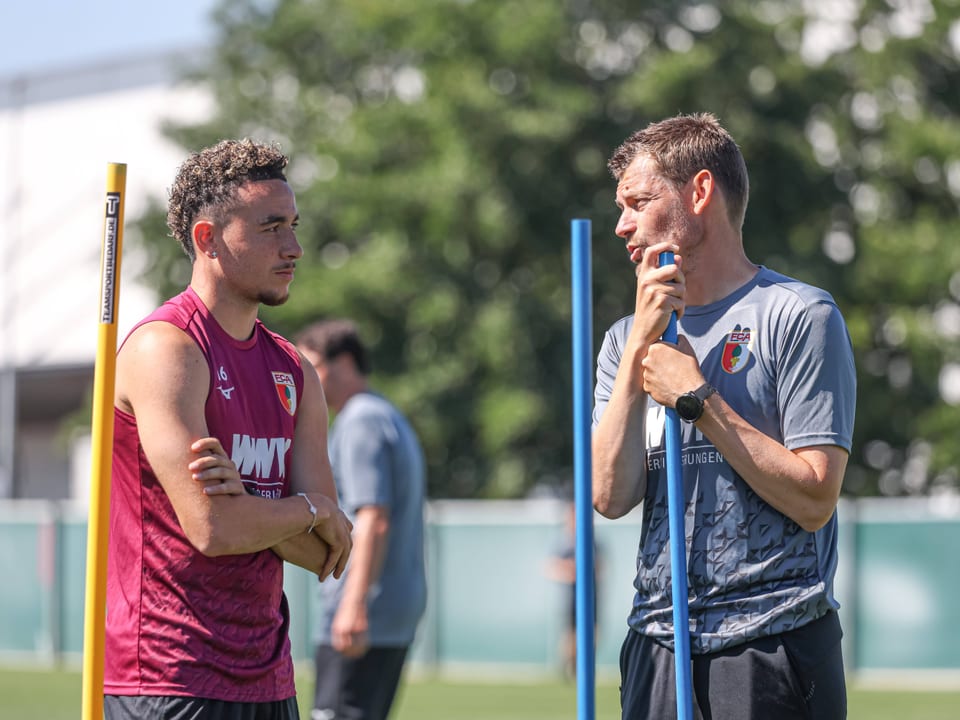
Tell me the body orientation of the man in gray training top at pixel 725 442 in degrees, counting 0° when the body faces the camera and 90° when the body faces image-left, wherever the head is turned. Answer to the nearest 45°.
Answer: approximately 45°

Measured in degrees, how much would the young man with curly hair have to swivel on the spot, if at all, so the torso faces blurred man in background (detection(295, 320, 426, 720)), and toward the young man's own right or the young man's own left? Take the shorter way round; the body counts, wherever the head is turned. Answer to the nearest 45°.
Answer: approximately 135° to the young man's own left

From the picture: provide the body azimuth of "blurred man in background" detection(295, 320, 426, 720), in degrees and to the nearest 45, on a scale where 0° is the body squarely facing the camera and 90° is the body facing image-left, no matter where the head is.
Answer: approximately 90°

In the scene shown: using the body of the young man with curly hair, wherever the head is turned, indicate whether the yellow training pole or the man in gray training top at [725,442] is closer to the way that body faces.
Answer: the man in gray training top

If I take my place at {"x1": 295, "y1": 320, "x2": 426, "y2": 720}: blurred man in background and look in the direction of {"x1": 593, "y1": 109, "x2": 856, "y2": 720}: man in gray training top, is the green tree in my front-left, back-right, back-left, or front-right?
back-left

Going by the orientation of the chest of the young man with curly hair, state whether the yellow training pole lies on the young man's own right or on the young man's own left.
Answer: on the young man's own right

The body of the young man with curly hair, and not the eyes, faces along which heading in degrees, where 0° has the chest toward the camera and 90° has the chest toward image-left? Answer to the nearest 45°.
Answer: approximately 315°

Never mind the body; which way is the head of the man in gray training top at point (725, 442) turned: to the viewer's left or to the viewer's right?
to the viewer's left
